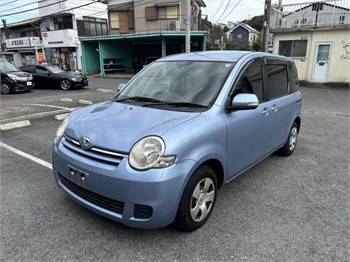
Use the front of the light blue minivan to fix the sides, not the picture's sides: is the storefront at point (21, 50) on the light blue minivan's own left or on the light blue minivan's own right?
on the light blue minivan's own right

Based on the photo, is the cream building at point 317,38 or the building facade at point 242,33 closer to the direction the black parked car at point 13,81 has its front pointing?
the cream building

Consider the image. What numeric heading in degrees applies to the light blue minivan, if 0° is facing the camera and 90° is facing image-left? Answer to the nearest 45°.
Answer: approximately 45°

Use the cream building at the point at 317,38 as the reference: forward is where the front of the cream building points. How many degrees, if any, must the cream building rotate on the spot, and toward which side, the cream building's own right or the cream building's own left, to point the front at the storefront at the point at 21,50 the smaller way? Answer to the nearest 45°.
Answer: approximately 90° to the cream building's own right

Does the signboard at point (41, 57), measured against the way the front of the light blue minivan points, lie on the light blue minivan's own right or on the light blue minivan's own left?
on the light blue minivan's own right

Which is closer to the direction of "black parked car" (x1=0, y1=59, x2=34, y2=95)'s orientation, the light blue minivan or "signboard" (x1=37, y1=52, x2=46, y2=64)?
the light blue minivan

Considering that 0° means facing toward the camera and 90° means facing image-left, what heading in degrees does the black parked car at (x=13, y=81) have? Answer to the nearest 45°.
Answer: approximately 315°

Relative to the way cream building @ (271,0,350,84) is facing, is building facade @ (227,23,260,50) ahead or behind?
behind

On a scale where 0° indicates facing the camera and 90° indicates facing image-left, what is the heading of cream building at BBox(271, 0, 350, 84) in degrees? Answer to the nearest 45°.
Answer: approximately 0°
